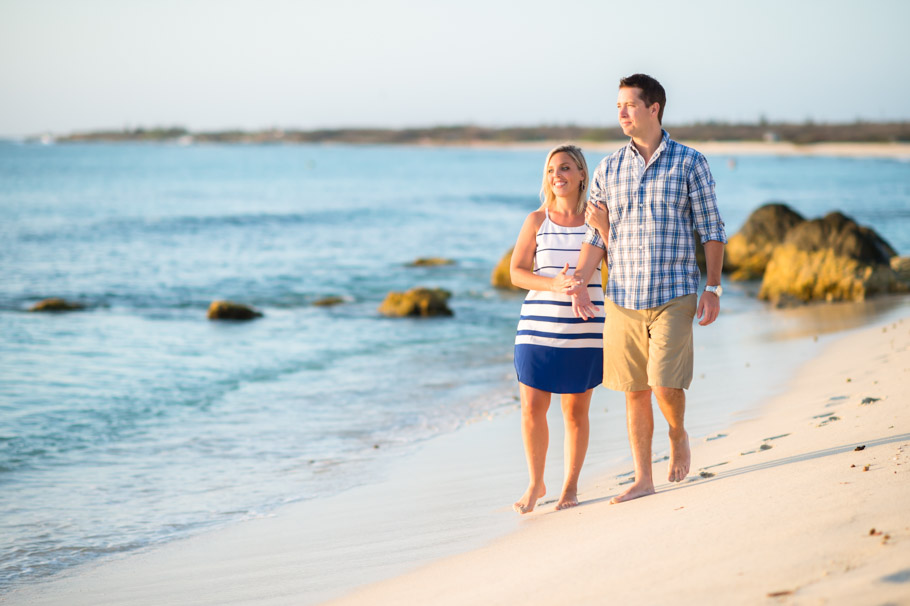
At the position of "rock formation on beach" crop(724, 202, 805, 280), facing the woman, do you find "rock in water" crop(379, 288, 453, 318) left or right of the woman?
right

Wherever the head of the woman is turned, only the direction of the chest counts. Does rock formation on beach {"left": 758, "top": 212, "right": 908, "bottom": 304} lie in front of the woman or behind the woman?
behind

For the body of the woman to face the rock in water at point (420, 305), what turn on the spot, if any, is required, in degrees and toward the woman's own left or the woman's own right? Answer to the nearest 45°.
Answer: approximately 180°

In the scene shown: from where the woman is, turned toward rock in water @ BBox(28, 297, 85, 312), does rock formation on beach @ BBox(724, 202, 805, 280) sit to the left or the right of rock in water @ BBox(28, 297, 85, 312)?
right

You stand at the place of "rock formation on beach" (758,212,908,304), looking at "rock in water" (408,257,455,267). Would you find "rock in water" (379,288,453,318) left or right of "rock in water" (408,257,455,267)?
left

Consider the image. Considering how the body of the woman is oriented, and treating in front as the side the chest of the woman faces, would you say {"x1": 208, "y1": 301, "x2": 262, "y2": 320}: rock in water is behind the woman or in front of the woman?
behind

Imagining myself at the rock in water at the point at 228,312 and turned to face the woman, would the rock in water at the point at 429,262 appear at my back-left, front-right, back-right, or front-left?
back-left

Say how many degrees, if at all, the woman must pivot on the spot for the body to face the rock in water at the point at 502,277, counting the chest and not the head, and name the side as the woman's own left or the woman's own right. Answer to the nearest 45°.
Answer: approximately 180°

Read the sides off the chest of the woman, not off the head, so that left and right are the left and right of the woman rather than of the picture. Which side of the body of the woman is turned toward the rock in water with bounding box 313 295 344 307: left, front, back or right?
back

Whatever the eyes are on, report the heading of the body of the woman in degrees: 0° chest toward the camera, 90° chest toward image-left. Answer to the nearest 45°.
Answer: approximately 0°

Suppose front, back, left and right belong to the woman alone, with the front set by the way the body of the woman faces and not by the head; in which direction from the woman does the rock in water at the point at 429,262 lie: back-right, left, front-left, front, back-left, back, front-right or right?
back

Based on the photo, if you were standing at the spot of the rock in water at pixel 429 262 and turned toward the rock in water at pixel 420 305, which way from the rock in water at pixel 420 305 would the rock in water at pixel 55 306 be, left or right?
right
